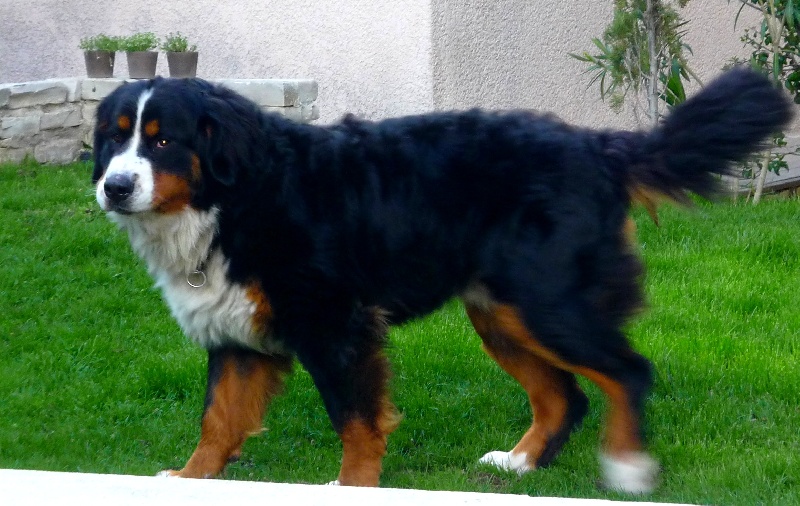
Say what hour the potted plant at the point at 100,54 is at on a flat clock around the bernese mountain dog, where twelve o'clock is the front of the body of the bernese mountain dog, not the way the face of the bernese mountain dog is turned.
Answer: The potted plant is roughly at 2 o'clock from the bernese mountain dog.

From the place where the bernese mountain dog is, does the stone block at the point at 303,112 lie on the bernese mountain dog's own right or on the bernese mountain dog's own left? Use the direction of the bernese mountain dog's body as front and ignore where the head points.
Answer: on the bernese mountain dog's own right

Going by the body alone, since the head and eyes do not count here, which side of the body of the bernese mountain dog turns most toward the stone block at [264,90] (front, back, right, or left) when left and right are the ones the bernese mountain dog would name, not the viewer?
right

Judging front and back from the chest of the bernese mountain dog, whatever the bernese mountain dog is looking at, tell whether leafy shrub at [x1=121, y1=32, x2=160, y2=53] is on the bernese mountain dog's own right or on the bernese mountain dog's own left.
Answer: on the bernese mountain dog's own right

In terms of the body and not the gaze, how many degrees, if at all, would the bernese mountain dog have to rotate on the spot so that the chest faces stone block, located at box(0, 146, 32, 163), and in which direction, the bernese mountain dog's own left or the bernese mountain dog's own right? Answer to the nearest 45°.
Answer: approximately 45° to the bernese mountain dog's own right

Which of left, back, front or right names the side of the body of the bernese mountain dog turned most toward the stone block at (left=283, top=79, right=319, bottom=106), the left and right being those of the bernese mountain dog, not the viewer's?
right

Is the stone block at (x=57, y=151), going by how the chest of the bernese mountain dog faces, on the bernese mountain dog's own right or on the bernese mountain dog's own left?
on the bernese mountain dog's own right

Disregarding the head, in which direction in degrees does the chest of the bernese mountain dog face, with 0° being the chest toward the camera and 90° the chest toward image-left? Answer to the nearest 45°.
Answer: approximately 90°

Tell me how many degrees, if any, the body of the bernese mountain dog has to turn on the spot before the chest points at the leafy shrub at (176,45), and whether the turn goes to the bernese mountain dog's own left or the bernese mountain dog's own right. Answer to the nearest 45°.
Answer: approximately 45° to the bernese mountain dog's own right
